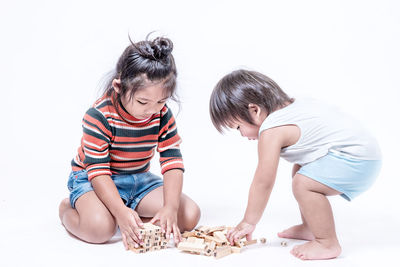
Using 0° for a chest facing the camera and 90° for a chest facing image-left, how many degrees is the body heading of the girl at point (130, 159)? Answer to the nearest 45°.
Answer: approximately 315°

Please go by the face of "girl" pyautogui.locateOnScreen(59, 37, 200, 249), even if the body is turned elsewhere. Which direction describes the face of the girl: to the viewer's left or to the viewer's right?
to the viewer's right
